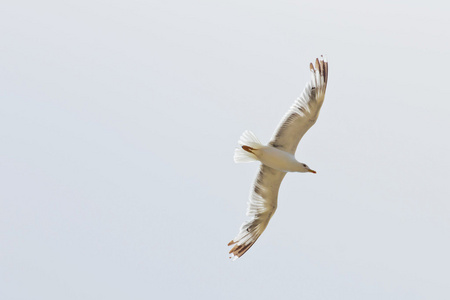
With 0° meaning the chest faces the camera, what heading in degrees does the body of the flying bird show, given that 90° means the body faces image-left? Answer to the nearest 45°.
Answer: approximately 270°
